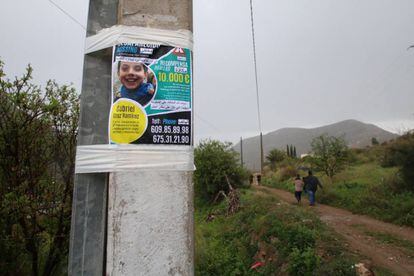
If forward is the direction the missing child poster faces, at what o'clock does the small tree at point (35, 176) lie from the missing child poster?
The small tree is roughly at 5 o'clock from the missing child poster.

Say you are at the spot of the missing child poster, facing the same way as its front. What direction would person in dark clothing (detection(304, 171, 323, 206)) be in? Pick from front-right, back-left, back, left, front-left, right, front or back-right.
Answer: back-left

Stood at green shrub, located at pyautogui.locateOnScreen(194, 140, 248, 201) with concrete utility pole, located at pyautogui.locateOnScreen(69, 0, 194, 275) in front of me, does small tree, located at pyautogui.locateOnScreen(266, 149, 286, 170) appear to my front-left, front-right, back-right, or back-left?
back-left

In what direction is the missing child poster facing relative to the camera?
toward the camera

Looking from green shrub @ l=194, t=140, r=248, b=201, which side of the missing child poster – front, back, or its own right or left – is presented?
back
